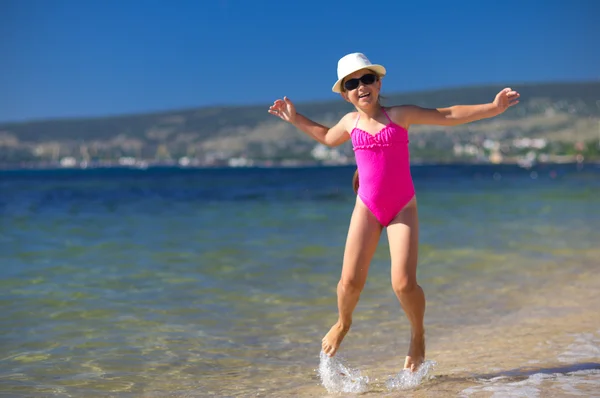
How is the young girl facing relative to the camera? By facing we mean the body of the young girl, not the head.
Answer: toward the camera
